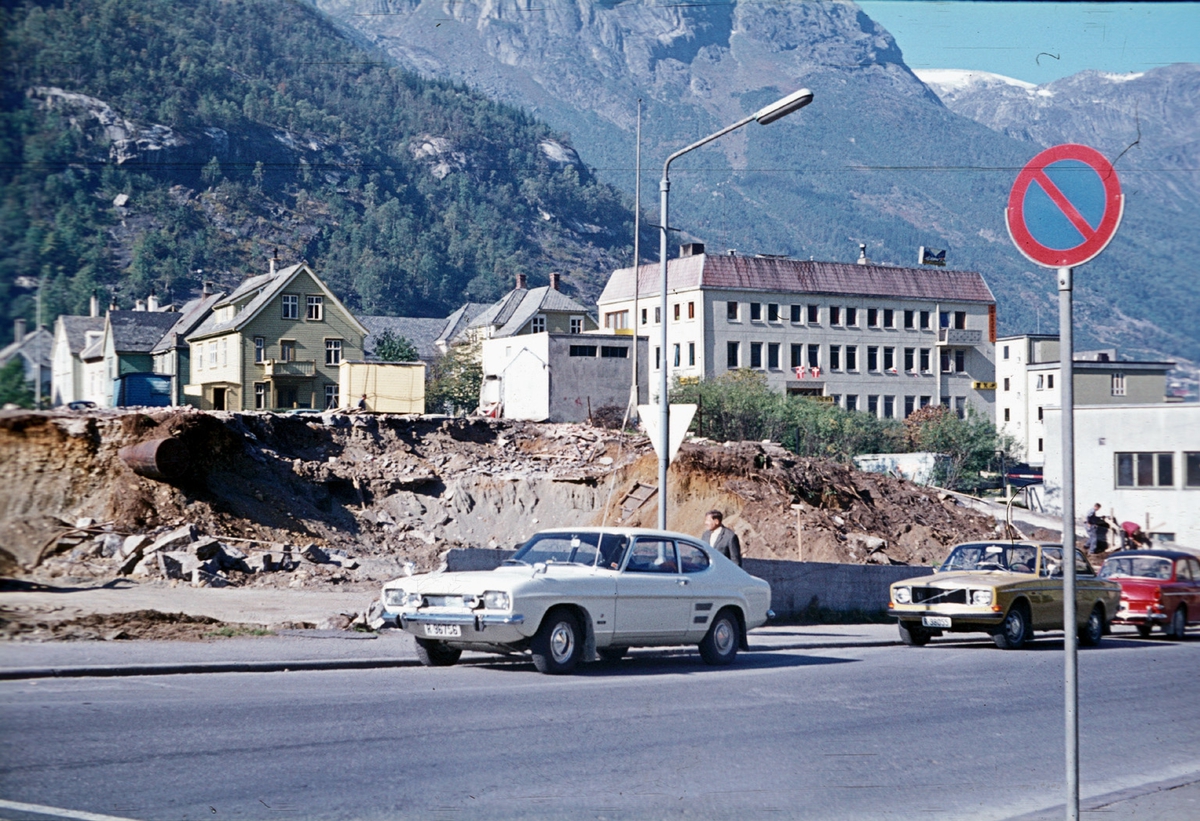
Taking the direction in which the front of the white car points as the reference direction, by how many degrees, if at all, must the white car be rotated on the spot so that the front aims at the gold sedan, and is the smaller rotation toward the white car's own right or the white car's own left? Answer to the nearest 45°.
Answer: approximately 180°

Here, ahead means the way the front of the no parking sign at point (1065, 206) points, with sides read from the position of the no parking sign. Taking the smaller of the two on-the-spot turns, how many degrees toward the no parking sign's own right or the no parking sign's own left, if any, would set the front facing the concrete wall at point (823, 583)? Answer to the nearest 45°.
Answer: approximately 180°

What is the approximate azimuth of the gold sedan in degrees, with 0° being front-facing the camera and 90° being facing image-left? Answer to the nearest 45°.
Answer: approximately 45°

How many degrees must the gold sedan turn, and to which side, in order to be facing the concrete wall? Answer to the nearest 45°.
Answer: approximately 90° to its right

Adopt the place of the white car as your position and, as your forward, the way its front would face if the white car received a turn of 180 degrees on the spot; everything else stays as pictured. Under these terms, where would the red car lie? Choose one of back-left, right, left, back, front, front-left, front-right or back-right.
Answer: front

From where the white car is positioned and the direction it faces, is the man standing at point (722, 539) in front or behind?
behind

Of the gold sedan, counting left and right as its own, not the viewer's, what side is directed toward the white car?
front

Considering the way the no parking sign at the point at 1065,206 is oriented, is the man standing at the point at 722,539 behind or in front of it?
behind

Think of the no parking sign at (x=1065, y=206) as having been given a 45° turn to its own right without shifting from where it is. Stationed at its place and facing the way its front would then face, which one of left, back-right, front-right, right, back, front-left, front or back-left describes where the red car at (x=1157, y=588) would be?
back-right

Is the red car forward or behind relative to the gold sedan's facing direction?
behind

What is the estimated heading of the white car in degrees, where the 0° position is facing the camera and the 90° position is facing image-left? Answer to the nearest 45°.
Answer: approximately 45°

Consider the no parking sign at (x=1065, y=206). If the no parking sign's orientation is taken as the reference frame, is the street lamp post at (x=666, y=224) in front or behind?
behind

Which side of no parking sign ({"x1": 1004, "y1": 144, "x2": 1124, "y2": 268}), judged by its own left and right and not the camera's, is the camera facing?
front
